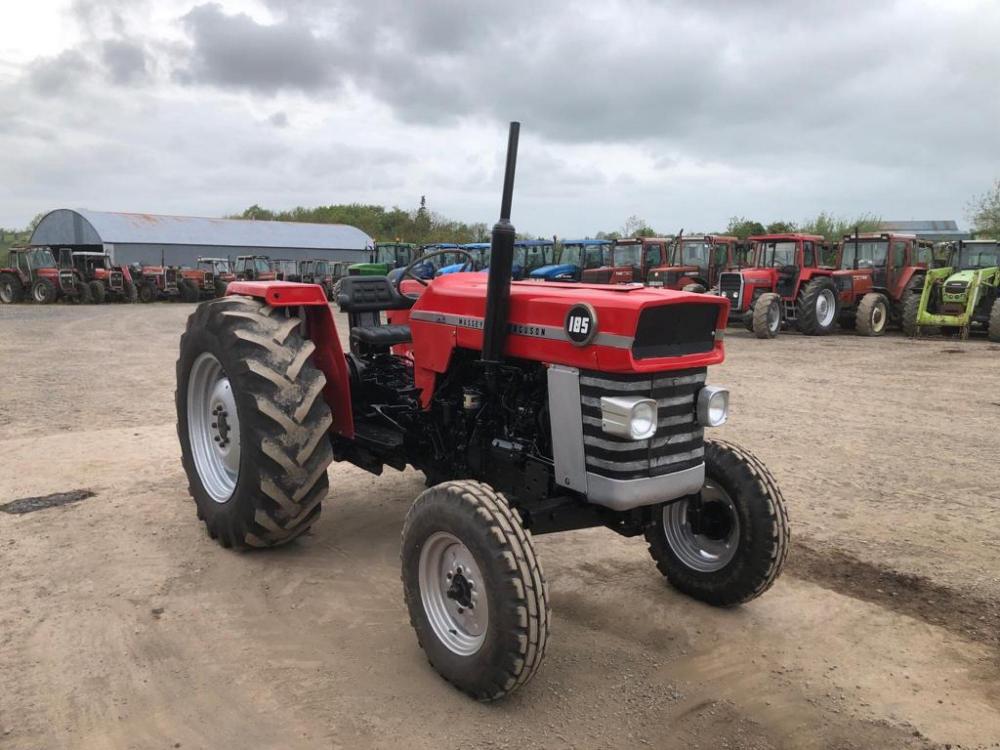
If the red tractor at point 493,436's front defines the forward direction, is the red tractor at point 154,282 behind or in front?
behind

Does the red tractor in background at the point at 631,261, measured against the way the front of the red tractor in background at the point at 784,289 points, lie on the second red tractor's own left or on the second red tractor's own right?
on the second red tractor's own right

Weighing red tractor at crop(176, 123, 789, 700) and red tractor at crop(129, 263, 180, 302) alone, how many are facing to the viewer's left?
0

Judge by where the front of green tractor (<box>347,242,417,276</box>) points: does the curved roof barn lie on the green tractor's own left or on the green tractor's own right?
on the green tractor's own right

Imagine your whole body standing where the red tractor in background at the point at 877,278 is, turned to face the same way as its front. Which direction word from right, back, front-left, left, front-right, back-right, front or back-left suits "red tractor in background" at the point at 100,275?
front-right

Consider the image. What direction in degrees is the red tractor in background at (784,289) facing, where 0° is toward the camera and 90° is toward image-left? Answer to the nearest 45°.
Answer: approximately 45°

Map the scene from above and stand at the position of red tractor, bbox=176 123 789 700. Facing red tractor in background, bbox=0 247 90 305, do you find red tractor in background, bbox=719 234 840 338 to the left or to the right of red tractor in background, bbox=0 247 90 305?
right

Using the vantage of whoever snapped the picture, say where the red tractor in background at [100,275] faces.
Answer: facing the viewer and to the right of the viewer

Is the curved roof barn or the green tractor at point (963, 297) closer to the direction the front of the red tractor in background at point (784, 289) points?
the curved roof barn

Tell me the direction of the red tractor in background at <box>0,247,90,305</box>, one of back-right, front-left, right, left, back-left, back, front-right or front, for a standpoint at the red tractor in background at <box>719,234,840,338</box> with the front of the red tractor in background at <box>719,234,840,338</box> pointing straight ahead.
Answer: front-right

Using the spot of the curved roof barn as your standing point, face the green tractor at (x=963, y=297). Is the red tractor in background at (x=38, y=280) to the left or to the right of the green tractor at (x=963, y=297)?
right

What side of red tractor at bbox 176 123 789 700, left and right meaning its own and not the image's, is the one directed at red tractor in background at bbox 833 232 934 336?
left

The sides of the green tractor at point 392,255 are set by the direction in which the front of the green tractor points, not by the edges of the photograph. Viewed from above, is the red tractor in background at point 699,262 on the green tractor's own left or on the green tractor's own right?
on the green tractor's own left
